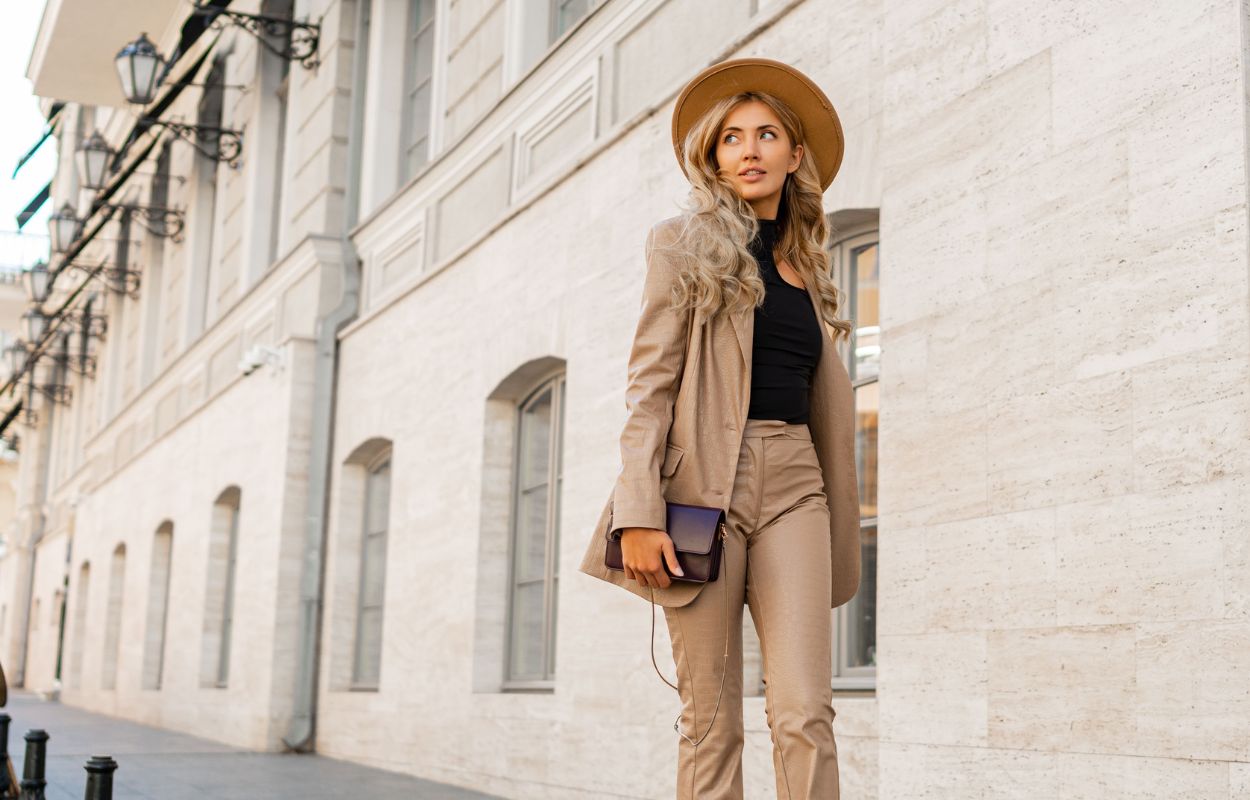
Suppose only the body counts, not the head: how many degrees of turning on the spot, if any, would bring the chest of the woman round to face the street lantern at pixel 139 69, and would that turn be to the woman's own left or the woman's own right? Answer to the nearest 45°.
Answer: approximately 180°

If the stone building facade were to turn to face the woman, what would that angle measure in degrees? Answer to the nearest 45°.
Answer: approximately 45° to its left

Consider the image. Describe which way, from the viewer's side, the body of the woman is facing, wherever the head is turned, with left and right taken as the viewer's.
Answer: facing the viewer and to the right of the viewer

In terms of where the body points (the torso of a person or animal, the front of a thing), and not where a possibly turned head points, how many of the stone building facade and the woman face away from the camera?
0

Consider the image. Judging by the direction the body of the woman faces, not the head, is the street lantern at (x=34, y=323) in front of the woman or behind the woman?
behind

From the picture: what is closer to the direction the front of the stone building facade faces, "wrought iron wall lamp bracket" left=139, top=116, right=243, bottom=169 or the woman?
the woman

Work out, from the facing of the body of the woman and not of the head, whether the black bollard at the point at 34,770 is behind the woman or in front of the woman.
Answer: behind

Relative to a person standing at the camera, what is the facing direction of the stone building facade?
facing the viewer and to the left of the viewer

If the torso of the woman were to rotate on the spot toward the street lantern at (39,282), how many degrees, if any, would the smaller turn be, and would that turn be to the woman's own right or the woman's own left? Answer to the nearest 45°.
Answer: approximately 180°
